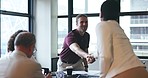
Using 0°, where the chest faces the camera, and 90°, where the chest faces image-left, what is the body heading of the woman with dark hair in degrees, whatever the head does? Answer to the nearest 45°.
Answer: approximately 135°

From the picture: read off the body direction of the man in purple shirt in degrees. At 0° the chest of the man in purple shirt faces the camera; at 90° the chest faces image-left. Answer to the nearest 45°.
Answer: approximately 315°

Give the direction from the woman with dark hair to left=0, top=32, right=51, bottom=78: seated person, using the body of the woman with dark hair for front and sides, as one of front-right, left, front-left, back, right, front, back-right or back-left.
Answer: front-left

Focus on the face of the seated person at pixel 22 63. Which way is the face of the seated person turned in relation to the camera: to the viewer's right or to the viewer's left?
to the viewer's right

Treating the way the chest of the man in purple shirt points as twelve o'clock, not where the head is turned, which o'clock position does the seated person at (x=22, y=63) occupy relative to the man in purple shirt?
The seated person is roughly at 2 o'clock from the man in purple shirt.

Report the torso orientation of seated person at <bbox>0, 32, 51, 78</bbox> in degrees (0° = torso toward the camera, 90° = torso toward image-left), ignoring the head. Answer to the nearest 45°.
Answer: approximately 225°

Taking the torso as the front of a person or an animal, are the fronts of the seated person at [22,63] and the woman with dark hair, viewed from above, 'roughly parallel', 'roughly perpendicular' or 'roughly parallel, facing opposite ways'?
roughly perpendicular

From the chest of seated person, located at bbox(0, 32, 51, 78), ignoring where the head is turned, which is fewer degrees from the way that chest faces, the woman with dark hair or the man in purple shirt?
the man in purple shirt

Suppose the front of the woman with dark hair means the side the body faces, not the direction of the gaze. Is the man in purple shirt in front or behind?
in front

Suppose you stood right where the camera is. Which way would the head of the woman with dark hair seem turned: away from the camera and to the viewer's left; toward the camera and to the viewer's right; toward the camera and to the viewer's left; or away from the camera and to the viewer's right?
away from the camera and to the viewer's left
